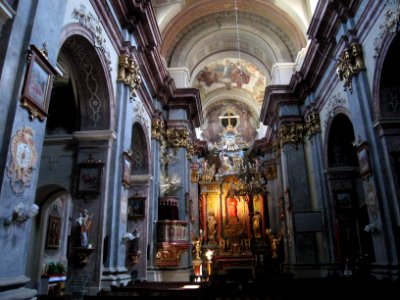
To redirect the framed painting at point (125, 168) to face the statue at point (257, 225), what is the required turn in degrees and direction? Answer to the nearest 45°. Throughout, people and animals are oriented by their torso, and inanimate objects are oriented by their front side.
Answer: approximately 90° to its left

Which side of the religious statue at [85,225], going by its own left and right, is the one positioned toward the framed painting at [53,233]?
back

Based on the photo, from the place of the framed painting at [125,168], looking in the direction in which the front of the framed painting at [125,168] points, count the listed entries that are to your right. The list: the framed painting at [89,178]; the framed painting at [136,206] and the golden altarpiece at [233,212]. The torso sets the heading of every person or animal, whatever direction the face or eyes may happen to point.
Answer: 1

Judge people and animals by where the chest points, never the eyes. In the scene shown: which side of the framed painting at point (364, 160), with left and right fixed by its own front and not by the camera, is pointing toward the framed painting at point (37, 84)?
front

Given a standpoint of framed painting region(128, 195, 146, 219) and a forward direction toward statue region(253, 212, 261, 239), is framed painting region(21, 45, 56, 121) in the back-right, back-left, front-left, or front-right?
back-right
